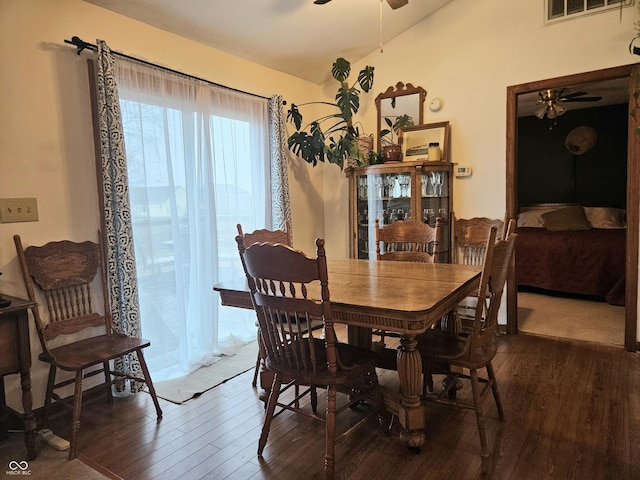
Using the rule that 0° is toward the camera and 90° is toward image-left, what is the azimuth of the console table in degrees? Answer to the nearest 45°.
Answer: approximately 315°

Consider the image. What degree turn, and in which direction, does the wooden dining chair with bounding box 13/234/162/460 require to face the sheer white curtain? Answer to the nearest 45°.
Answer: approximately 90° to its left

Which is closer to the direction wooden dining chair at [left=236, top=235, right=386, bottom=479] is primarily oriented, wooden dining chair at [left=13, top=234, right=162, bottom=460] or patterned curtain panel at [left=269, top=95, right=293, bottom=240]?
the patterned curtain panel

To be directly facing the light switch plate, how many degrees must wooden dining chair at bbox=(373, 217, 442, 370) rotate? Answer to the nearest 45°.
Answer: approximately 45° to its right

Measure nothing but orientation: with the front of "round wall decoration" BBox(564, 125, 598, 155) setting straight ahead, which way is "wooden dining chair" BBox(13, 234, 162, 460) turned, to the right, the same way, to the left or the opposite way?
to the left

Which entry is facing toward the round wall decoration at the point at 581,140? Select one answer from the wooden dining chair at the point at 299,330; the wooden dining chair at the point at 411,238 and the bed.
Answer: the wooden dining chair at the point at 299,330

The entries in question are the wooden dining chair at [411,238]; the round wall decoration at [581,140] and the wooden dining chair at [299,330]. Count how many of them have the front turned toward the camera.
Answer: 2

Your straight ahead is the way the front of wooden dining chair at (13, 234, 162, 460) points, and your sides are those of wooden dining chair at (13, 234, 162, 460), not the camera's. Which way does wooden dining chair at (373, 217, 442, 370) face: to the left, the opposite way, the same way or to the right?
to the right

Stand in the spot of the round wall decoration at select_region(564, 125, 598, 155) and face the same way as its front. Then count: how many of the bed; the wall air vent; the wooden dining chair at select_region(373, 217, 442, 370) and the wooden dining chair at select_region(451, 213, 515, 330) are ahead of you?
4

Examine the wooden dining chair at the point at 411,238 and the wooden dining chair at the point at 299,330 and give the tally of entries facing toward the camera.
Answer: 1

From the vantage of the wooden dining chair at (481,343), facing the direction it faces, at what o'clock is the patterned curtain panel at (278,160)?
The patterned curtain panel is roughly at 12 o'clock from the wooden dining chair.
